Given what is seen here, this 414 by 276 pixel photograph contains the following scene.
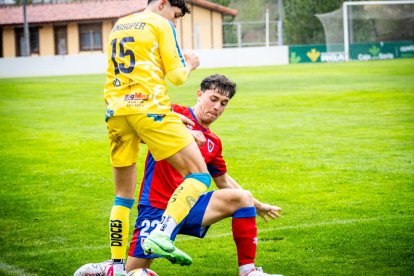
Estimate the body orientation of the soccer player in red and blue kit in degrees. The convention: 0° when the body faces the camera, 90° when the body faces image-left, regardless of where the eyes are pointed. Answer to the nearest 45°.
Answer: approximately 315°

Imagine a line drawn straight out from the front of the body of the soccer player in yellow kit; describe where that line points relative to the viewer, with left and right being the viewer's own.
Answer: facing away from the viewer and to the right of the viewer
